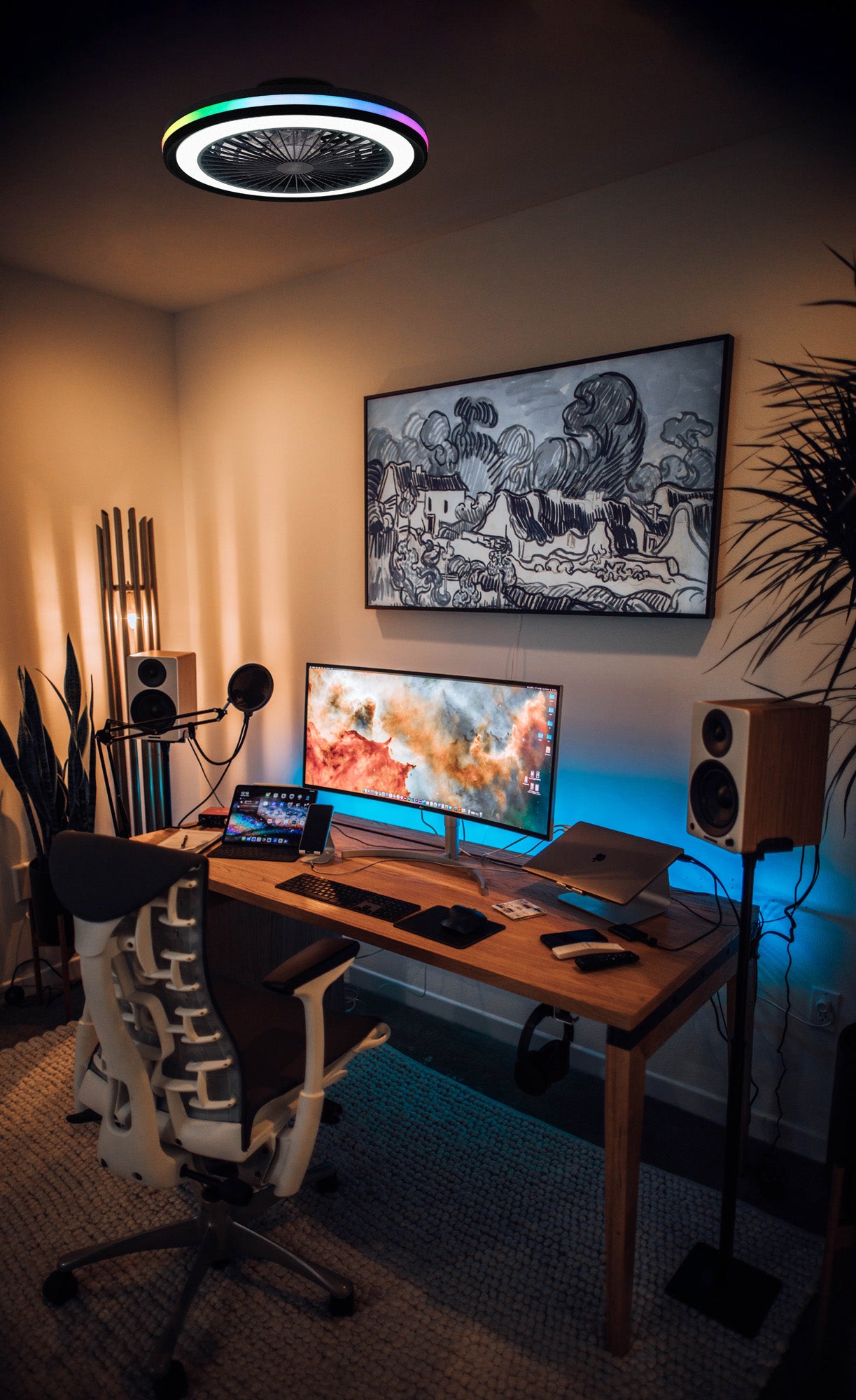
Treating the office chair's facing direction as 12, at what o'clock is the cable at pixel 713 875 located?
The cable is roughly at 1 o'clock from the office chair.

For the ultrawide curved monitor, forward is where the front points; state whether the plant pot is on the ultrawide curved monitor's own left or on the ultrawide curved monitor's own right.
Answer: on the ultrawide curved monitor's own right

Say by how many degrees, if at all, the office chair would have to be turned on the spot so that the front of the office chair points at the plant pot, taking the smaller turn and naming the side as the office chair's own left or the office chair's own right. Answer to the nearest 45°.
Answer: approximately 45° to the office chair's own left

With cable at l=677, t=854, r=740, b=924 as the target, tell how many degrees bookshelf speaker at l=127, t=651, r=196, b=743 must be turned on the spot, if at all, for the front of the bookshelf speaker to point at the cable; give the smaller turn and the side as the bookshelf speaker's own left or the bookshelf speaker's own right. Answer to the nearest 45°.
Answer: approximately 45° to the bookshelf speaker's own left

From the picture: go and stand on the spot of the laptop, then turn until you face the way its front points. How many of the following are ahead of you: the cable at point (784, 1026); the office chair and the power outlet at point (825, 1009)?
1
